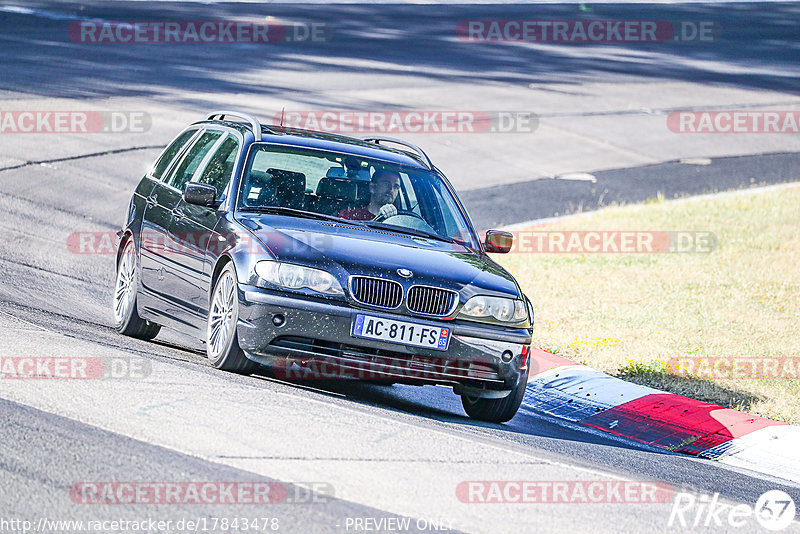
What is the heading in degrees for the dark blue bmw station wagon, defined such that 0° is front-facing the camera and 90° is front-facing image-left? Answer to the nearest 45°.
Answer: approximately 315°

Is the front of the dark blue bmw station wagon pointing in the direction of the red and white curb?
no

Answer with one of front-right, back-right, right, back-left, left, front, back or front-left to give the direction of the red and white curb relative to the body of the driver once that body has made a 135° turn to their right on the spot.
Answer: back

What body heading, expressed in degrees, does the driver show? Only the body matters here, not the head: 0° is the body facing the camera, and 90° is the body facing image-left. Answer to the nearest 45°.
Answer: approximately 315°

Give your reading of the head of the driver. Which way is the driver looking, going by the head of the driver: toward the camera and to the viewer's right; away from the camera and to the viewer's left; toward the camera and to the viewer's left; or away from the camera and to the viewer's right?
toward the camera and to the viewer's right
